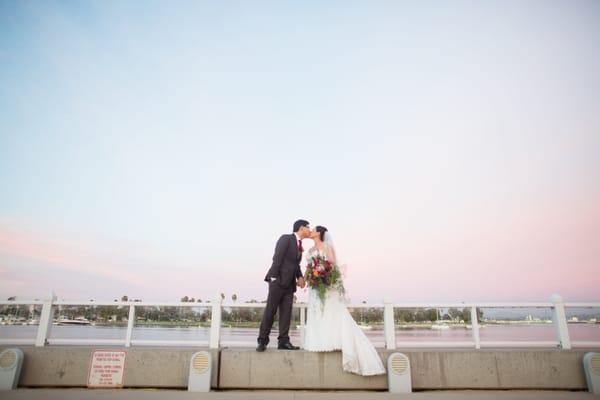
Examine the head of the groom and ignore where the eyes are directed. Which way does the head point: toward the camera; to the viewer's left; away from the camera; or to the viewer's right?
to the viewer's right

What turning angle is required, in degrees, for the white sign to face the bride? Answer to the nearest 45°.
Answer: approximately 45° to its left

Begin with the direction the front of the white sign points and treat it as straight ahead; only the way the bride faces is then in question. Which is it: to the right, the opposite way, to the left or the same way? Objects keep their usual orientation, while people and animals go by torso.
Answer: to the right

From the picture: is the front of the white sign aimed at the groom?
no

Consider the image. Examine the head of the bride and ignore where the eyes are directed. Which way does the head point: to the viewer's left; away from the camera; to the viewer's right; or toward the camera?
to the viewer's left

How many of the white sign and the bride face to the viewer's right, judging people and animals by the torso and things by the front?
0

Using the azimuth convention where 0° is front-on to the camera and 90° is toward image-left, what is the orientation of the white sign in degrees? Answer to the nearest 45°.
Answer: approximately 0°
